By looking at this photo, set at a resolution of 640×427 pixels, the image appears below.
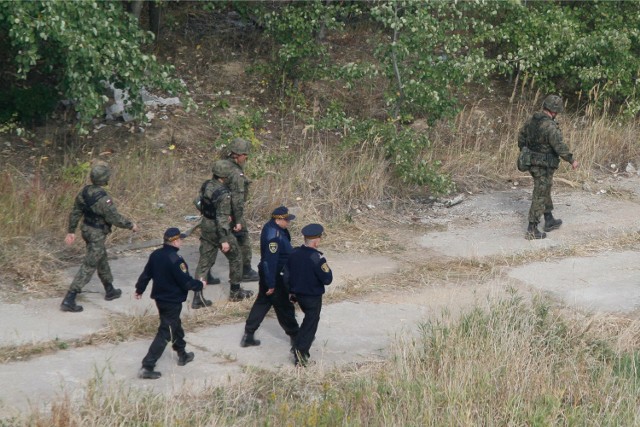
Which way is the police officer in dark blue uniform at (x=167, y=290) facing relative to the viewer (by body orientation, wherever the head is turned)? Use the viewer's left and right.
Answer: facing away from the viewer and to the right of the viewer

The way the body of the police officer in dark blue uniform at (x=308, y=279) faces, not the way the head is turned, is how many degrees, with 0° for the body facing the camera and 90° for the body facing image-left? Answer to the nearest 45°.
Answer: approximately 225°

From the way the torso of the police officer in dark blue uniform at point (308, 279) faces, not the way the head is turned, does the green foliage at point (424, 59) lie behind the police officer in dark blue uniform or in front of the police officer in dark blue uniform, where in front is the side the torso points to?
in front

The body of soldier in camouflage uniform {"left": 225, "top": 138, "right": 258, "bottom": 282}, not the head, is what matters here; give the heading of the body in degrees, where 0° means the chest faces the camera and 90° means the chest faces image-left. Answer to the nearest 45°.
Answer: approximately 270°

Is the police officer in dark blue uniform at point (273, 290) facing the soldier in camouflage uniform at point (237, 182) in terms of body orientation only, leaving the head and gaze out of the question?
no

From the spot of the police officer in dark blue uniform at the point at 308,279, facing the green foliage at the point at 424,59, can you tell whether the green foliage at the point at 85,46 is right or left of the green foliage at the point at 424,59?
left

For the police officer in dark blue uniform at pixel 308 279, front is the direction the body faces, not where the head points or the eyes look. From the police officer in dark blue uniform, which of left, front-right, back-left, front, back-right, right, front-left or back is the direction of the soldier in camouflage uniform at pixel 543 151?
front

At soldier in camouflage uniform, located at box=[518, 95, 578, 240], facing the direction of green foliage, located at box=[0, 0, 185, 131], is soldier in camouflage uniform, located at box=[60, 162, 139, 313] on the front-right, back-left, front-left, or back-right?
front-left

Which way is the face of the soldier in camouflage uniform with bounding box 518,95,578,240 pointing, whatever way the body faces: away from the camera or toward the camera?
away from the camera

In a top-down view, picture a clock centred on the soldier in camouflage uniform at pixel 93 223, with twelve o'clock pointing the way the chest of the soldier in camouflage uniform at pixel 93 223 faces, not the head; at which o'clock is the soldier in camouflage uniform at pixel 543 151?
the soldier in camouflage uniform at pixel 543 151 is roughly at 1 o'clock from the soldier in camouflage uniform at pixel 93 223.

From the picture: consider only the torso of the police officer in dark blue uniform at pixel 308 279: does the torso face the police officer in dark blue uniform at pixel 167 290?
no
